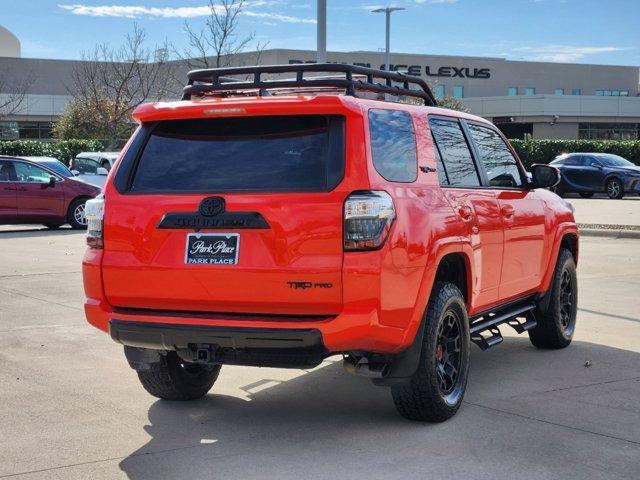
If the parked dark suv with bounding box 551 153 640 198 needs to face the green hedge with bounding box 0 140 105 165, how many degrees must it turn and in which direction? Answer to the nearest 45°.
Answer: approximately 135° to its right

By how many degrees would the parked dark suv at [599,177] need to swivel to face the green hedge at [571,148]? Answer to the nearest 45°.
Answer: approximately 135° to its left

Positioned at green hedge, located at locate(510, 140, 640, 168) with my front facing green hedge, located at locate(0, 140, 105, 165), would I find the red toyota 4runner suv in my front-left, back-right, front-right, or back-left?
front-left

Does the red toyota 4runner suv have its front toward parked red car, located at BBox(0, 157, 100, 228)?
no

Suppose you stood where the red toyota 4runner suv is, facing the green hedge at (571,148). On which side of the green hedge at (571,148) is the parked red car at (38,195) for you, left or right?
left

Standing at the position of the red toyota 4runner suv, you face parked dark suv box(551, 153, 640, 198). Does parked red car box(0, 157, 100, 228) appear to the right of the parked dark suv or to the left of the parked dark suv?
left

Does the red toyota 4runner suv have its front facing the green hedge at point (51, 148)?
no

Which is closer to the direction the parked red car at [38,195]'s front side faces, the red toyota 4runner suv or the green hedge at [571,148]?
the green hedge

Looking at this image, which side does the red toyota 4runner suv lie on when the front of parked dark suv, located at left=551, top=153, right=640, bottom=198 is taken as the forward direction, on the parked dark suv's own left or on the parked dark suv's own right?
on the parked dark suv's own right

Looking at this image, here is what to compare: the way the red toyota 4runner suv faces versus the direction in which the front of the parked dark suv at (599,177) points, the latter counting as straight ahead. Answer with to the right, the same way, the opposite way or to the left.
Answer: to the left

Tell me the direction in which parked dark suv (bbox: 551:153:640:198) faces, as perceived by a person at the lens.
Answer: facing the viewer and to the right of the viewer

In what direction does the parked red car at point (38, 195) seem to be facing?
to the viewer's right
